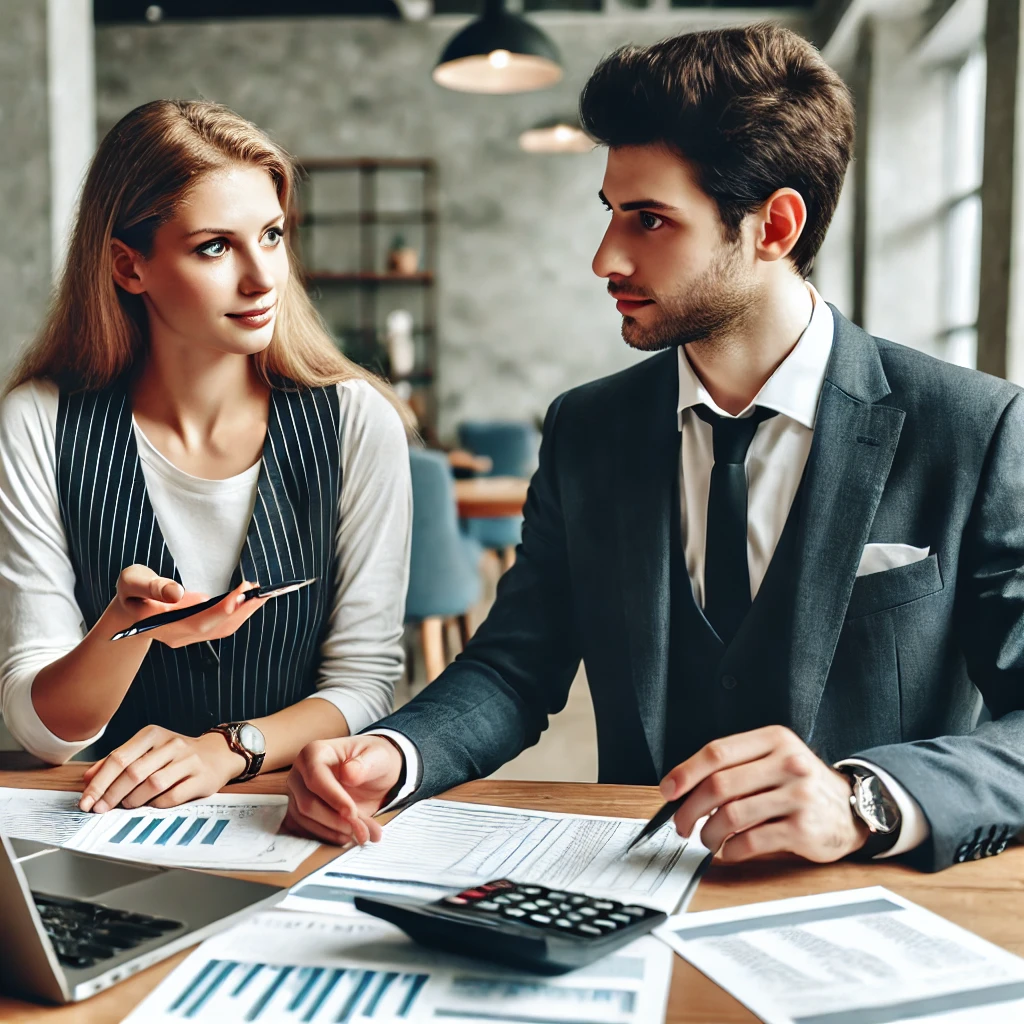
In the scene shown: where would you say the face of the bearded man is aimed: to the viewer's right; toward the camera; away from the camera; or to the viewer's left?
to the viewer's left

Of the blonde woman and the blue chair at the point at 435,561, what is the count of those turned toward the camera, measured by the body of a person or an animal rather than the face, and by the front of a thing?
1

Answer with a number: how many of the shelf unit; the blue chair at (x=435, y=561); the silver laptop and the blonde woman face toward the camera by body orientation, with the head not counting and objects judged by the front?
2

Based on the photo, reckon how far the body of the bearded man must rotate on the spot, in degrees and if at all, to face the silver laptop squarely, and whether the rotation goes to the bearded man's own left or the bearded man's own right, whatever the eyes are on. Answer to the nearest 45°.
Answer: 0° — they already face it

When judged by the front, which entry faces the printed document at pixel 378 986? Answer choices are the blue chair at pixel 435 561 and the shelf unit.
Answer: the shelf unit

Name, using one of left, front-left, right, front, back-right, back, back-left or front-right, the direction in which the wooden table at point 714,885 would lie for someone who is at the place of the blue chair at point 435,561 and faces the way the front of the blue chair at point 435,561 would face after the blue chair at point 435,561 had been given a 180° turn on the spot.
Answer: front-left

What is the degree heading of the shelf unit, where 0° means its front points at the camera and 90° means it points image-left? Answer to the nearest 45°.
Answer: approximately 0°

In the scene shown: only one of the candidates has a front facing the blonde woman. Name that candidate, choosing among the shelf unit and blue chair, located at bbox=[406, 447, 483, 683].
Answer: the shelf unit

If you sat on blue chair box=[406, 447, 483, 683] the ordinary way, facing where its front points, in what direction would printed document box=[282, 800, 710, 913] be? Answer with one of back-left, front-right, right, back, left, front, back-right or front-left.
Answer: back-right

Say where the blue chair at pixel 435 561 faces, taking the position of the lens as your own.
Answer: facing away from the viewer and to the right of the viewer

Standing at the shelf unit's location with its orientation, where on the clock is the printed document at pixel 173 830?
The printed document is roughly at 12 o'clock from the shelf unit.

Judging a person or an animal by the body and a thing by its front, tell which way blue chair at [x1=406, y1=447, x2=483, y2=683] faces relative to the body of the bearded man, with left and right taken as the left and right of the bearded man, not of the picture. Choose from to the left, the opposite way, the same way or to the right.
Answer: the opposite way

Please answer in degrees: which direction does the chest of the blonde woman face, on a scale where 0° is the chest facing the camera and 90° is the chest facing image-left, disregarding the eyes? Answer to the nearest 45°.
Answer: approximately 0°
